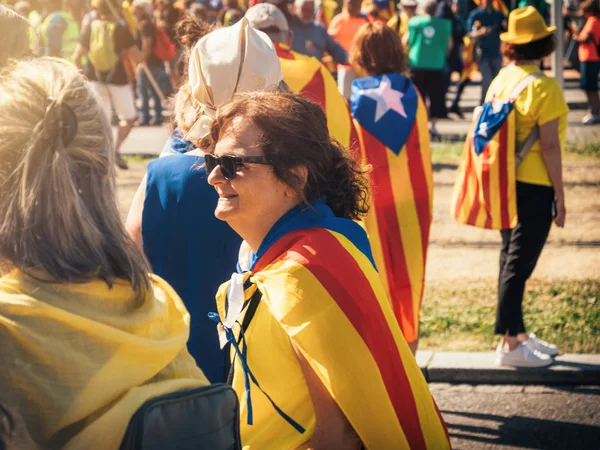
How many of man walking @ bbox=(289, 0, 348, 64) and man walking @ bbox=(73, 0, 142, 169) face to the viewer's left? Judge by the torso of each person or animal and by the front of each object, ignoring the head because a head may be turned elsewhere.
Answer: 0

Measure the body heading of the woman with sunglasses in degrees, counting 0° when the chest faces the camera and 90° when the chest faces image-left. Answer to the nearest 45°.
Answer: approximately 90°

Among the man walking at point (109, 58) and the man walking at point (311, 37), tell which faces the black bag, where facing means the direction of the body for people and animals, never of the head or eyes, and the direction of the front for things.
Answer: the man walking at point (311, 37)

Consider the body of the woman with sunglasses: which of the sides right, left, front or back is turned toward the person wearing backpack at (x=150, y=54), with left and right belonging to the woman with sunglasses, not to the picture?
right

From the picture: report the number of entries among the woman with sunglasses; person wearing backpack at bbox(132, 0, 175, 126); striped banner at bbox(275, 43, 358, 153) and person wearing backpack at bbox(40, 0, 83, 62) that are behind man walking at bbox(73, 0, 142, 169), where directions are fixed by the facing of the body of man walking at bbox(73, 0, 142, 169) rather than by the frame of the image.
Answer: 2

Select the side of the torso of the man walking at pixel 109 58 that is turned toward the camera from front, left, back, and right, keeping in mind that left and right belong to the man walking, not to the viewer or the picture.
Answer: back

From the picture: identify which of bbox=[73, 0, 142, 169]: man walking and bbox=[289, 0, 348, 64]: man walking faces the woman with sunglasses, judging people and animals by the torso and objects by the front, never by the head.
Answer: bbox=[289, 0, 348, 64]: man walking

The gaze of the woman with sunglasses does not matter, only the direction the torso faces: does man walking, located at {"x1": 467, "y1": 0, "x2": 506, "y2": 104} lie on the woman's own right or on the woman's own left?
on the woman's own right

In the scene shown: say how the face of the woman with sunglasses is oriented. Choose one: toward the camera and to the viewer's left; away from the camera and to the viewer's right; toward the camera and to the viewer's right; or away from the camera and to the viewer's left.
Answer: toward the camera and to the viewer's left

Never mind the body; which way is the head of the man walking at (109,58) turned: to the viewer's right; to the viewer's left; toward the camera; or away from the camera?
away from the camera

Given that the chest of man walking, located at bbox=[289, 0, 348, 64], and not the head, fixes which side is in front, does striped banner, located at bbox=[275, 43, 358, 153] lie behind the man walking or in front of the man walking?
in front

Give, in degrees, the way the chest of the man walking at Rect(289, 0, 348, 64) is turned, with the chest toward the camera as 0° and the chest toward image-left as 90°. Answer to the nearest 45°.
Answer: approximately 0°

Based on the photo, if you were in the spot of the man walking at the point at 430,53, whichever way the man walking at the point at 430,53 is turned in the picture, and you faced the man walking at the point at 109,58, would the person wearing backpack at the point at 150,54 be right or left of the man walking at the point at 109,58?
right

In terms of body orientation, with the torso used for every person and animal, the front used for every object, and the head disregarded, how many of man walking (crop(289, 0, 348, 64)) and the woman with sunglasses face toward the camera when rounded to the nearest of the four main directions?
1
